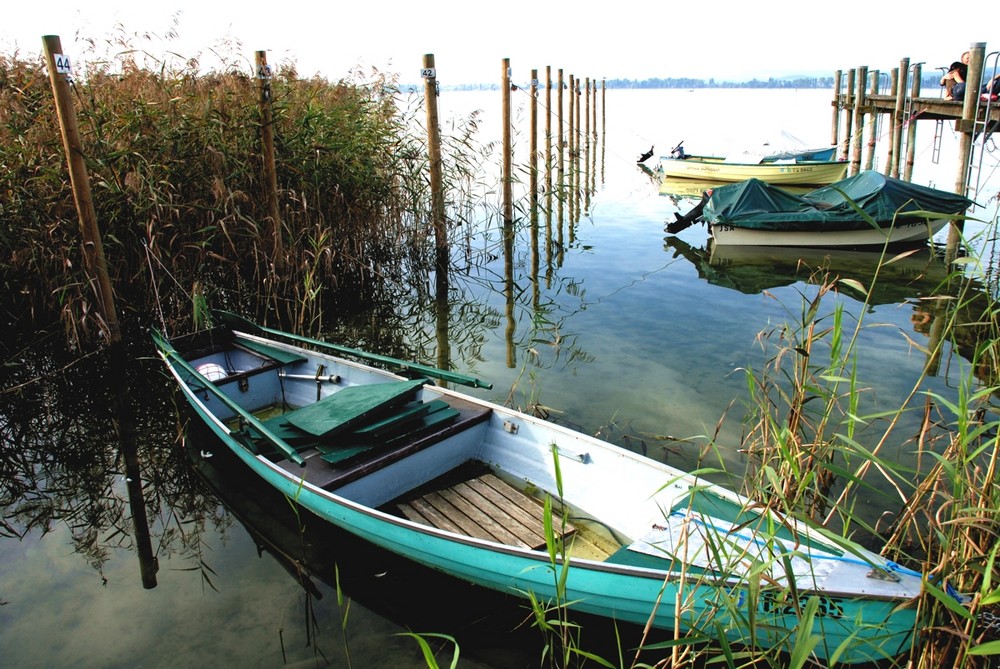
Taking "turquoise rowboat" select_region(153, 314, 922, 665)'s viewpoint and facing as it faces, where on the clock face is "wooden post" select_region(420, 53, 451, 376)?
The wooden post is roughly at 7 o'clock from the turquoise rowboat.

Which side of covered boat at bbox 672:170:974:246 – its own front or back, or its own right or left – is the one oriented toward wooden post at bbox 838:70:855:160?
left

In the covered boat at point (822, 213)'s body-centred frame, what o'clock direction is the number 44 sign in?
The number 44 sign is roughly at 4 o'clock from the covered boat.

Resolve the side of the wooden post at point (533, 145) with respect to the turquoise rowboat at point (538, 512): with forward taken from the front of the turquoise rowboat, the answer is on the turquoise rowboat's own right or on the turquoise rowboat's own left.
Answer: on the turquoise rowboat's own left

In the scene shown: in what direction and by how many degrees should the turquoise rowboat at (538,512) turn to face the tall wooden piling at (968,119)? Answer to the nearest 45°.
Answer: approximately 90° to its left

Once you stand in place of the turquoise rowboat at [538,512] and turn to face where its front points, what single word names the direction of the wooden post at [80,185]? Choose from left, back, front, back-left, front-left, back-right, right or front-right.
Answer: back

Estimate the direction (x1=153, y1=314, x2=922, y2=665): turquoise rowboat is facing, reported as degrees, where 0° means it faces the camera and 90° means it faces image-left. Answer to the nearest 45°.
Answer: approximately 315°

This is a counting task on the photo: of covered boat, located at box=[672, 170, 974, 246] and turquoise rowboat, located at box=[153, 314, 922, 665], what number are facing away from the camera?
0

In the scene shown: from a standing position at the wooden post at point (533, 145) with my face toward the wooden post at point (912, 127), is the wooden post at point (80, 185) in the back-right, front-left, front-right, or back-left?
back-right

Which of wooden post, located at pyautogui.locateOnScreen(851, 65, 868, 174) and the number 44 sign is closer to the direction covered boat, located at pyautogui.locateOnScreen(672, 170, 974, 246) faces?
the wooden post

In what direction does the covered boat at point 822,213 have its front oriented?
to the viewer's right
